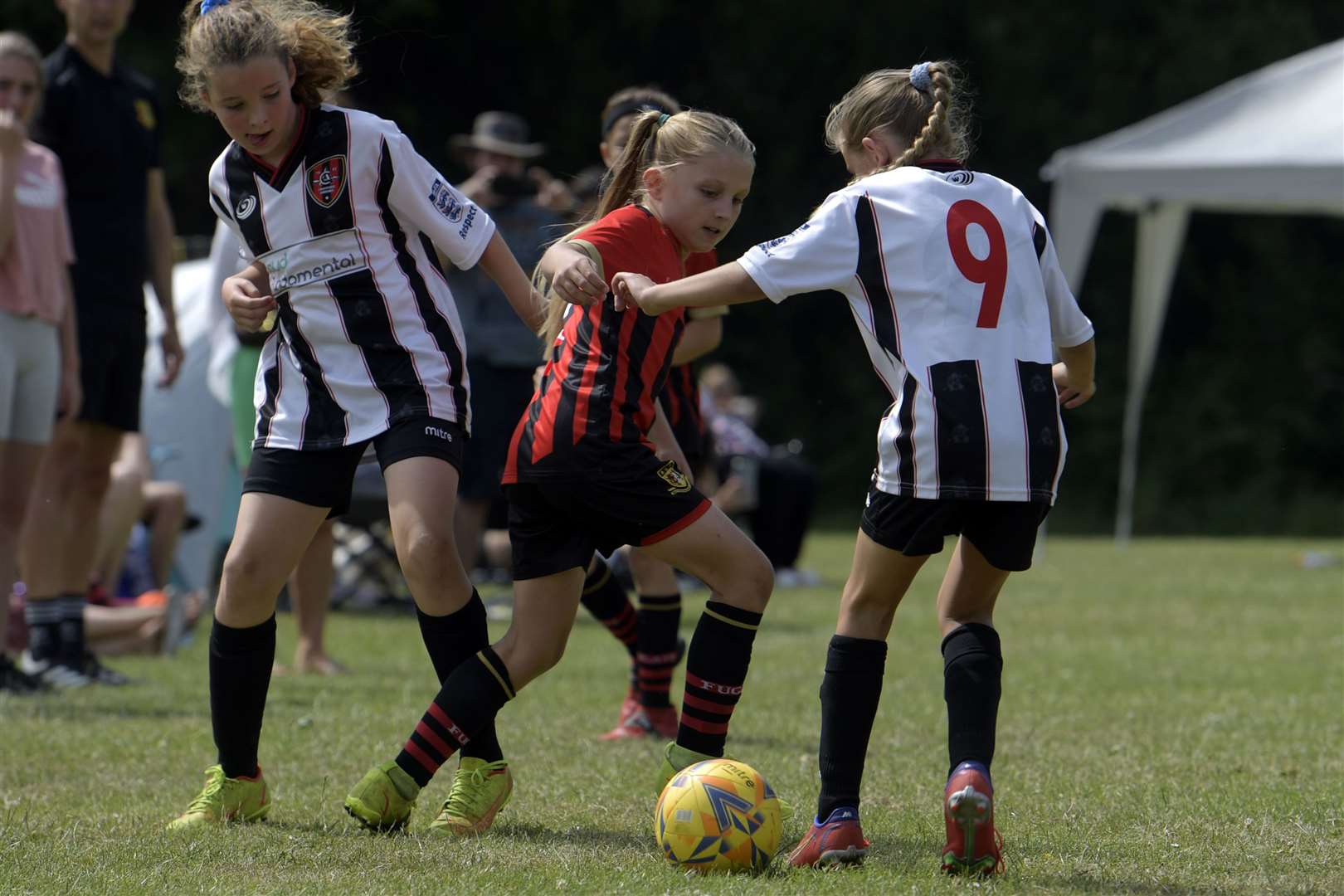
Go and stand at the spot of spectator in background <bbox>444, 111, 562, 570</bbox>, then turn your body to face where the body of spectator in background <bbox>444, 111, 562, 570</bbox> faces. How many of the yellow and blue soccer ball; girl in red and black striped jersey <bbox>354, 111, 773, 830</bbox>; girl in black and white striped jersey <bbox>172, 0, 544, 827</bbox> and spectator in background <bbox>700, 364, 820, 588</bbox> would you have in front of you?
3

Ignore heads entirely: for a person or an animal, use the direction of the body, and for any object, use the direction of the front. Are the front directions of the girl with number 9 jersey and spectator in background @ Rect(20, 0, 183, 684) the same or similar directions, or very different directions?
very different directions

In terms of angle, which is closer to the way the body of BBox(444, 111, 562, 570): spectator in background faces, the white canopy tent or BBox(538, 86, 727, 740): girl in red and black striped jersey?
the girl in red and black striped jersey

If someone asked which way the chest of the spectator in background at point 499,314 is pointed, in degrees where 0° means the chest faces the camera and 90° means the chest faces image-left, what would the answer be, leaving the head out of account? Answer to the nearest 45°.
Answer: approximately 0°

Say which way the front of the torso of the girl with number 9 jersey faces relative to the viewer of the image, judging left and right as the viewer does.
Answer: facing away from the viewer and to the left of the viewer

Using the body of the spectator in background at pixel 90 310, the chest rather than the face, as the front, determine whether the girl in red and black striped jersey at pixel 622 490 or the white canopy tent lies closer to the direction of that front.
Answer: the girl in red and black striped jersey

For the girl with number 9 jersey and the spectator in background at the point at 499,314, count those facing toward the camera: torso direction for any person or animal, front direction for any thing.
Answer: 1

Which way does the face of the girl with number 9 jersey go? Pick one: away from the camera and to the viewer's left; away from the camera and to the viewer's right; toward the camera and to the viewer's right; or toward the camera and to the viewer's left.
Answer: away from the camera and to the viewer's left

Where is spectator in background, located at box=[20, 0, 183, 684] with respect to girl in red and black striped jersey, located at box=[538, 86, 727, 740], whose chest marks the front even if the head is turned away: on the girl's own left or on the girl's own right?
on the girl's own right
